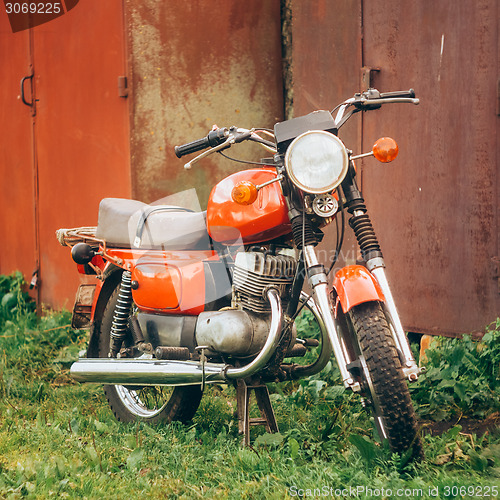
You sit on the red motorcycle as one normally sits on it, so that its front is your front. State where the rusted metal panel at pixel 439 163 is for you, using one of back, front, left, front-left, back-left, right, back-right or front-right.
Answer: left

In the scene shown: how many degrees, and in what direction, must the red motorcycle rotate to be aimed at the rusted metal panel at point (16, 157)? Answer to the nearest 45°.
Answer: approximately 180°

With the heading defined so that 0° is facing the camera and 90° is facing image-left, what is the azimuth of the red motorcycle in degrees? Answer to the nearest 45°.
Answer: approximately 315°

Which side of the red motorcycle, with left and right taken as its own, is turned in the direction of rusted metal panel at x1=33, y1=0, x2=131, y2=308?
back

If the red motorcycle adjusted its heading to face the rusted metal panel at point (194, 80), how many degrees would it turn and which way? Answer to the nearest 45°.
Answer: approximately 135° to its left

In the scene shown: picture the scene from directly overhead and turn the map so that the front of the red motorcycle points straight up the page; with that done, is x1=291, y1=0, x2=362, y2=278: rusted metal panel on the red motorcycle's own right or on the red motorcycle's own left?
on the red motorcycle's own left
